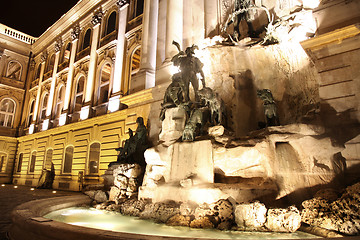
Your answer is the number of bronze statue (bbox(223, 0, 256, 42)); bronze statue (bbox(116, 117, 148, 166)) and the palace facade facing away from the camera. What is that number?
0

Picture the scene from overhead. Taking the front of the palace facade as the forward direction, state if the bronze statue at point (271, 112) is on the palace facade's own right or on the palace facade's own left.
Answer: on the palace facade's own left

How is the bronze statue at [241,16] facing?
toward the camera

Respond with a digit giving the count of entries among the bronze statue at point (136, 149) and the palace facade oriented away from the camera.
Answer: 0

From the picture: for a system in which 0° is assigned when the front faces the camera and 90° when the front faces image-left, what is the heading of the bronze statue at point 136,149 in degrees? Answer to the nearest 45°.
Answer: approximately 45°
